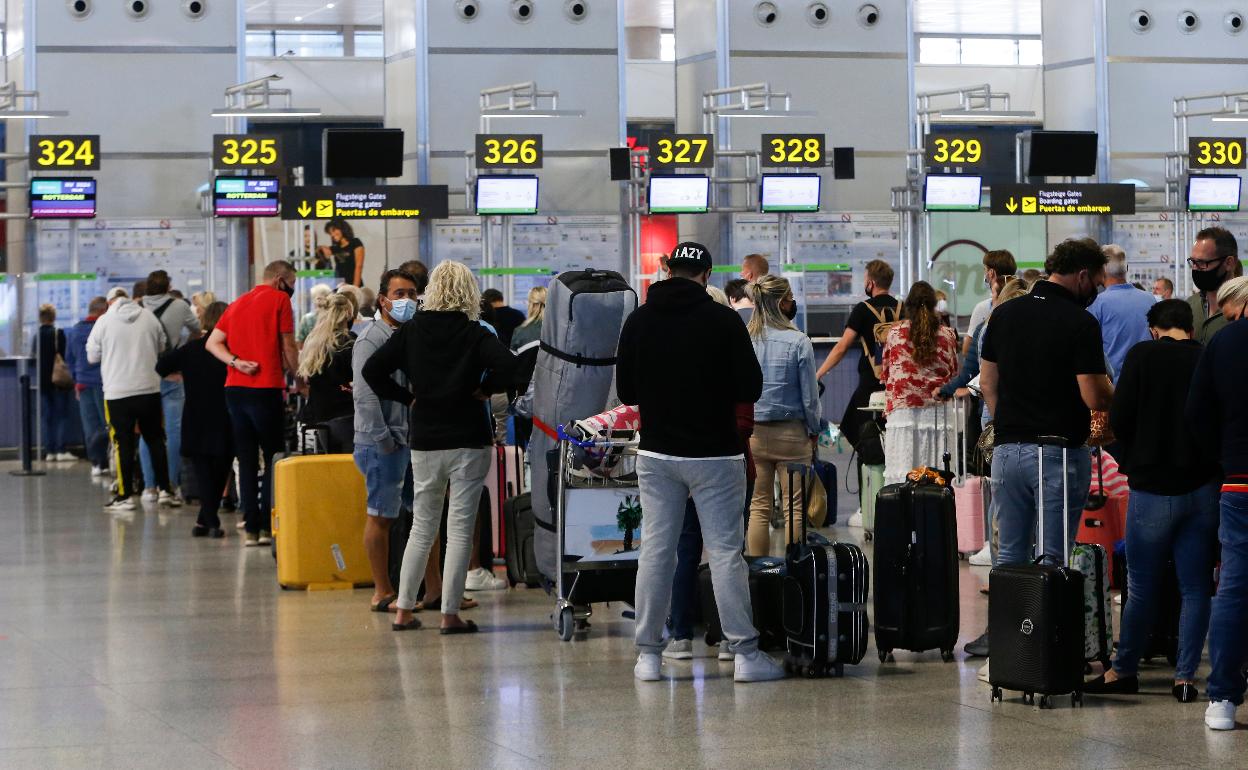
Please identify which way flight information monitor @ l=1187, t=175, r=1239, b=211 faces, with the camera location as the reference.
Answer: facing the viewer

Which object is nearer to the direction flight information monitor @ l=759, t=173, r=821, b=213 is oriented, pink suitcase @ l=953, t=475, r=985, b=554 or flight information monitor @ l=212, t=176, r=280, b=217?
the pink suitcase

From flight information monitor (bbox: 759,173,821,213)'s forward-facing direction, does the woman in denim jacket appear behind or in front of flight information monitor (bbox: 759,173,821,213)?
in front

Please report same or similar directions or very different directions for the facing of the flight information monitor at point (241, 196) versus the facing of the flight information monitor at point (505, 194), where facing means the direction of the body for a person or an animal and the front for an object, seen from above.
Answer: same or similar directions

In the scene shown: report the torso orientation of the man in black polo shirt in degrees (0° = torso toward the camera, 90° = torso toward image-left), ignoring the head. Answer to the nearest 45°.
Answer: approximately 225°

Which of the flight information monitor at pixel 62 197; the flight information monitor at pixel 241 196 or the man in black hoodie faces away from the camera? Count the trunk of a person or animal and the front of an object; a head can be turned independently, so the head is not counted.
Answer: the man in black hoodie

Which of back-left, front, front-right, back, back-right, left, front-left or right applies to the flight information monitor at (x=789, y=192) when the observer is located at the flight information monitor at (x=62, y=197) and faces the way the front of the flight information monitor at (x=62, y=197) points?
left

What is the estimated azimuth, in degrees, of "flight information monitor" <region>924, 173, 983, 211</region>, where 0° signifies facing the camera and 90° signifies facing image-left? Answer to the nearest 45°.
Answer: approximately 0°

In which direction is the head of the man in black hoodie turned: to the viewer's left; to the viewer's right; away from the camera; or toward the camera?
away from the camera

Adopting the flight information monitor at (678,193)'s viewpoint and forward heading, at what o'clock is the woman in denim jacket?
The woman in denim jacket is roughly at 12 o'clock from the flight information monitor.

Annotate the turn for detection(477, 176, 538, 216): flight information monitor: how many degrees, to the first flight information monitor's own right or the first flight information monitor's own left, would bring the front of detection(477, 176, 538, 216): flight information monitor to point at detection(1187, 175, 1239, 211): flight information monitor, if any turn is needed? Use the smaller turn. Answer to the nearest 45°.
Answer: approximately 90° to the first flight information monitor's own left

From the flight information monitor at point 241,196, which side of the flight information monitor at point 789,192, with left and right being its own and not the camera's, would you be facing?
right

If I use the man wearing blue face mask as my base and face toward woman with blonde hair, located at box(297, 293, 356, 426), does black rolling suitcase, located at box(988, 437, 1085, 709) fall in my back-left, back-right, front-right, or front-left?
back-right

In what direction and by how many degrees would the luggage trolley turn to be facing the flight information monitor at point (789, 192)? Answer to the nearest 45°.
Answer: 0° — it already faces it

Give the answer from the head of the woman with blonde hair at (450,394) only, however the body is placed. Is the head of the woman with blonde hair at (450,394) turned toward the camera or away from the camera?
away from the camera

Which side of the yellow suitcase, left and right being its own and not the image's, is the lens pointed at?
front
